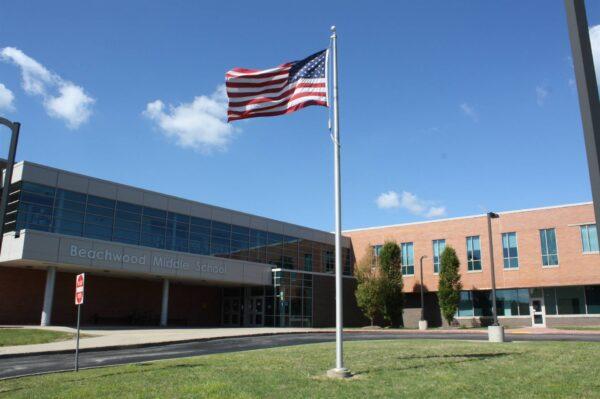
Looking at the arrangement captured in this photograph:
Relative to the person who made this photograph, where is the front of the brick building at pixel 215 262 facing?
facing the viewer and to the right of the viewer

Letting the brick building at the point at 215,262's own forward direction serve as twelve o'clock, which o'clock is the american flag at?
The american flag is roughly at 1 o'clock from the brick building.

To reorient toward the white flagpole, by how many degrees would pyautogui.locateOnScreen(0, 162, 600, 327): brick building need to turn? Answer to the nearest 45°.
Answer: approximately 45° to its right

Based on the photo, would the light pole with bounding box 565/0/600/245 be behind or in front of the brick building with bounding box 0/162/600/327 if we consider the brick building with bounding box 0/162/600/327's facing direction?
in front
